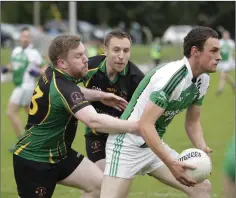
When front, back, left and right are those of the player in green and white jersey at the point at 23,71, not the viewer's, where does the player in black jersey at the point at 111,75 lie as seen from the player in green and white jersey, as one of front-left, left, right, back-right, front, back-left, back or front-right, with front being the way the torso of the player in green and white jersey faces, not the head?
front-left

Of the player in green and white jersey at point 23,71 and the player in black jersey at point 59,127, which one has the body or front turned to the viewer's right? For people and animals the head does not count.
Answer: the player in black jersey

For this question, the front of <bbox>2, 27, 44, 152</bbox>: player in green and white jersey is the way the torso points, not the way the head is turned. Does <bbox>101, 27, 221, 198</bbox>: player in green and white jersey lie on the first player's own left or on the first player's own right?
on the first player's own left

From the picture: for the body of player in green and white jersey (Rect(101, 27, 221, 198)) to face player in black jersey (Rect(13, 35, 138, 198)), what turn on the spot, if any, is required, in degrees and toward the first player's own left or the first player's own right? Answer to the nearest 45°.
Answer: approximately 135° to the first player's own right

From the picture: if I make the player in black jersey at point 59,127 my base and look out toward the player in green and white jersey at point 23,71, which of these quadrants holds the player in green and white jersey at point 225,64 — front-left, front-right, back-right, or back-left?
front-right

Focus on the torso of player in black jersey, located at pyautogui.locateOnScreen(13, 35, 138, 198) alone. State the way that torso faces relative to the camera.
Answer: to the viewer's right

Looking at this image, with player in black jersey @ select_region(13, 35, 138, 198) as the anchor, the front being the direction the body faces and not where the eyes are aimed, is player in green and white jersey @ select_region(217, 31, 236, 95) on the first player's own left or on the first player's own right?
on the first player's own left

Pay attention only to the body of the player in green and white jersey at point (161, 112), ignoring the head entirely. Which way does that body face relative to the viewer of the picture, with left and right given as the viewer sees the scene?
facing the viewer and to the right of the viewer

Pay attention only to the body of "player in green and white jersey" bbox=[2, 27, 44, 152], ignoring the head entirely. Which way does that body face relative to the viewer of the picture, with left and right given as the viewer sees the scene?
facing the viewer and to the left of the viewer

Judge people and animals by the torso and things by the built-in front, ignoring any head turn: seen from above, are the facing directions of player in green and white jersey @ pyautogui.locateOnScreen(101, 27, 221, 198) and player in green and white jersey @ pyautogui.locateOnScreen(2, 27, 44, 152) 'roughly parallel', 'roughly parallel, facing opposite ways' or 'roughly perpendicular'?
roughly perpendicular
